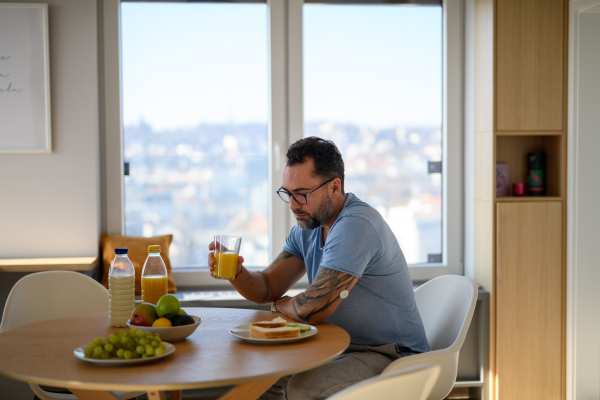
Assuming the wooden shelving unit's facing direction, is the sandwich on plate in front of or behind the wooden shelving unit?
in front

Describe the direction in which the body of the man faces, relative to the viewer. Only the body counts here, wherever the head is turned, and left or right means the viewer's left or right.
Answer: facing the viewer and to the left of the viewer

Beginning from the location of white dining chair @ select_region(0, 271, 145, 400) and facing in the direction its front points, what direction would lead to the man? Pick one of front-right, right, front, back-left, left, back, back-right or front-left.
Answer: front

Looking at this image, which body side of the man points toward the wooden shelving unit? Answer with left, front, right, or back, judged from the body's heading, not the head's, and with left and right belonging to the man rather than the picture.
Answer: back

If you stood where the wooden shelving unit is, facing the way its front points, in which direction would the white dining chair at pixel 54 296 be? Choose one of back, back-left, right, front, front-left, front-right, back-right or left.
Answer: front-right

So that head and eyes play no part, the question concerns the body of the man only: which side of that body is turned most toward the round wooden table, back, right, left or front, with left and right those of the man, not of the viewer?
front

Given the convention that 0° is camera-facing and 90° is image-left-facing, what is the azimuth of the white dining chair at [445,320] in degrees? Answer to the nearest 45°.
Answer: approximately 45°

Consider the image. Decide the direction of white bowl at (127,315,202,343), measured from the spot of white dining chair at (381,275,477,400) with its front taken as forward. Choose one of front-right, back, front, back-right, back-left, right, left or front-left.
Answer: front

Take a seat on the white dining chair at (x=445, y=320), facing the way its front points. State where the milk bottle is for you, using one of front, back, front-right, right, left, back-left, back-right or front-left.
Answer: front

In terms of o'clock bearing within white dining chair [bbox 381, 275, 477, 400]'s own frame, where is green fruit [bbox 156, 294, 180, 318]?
The green fruit is roughly at 12 o'clock from the white dining chair.

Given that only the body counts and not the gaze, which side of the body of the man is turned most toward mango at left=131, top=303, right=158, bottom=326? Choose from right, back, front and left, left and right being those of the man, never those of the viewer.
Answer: front

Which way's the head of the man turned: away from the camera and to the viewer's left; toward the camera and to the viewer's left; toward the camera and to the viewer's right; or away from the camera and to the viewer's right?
toward the camera and to the viewer's left

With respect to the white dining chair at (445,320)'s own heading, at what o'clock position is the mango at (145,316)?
The mango is roughly at 12 o'clock from the white dining chair.

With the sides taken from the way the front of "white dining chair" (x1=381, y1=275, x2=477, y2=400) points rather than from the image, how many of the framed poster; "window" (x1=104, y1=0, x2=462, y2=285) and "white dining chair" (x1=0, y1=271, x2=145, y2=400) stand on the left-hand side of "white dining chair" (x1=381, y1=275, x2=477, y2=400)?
0

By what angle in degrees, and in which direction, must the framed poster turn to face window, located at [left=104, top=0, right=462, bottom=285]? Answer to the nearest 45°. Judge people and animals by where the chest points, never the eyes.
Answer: approximately 90° to its left

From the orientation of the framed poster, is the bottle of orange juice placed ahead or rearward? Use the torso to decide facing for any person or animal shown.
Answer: ahead

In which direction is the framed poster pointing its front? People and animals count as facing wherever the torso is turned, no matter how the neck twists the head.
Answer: toward the camera

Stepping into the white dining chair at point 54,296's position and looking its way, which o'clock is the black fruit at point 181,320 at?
The black fruit is roughly at 1 o'clock from the white dining chair.

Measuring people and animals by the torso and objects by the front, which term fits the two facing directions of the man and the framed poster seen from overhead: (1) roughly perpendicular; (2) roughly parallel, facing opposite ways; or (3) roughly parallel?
roughly perpendicular
